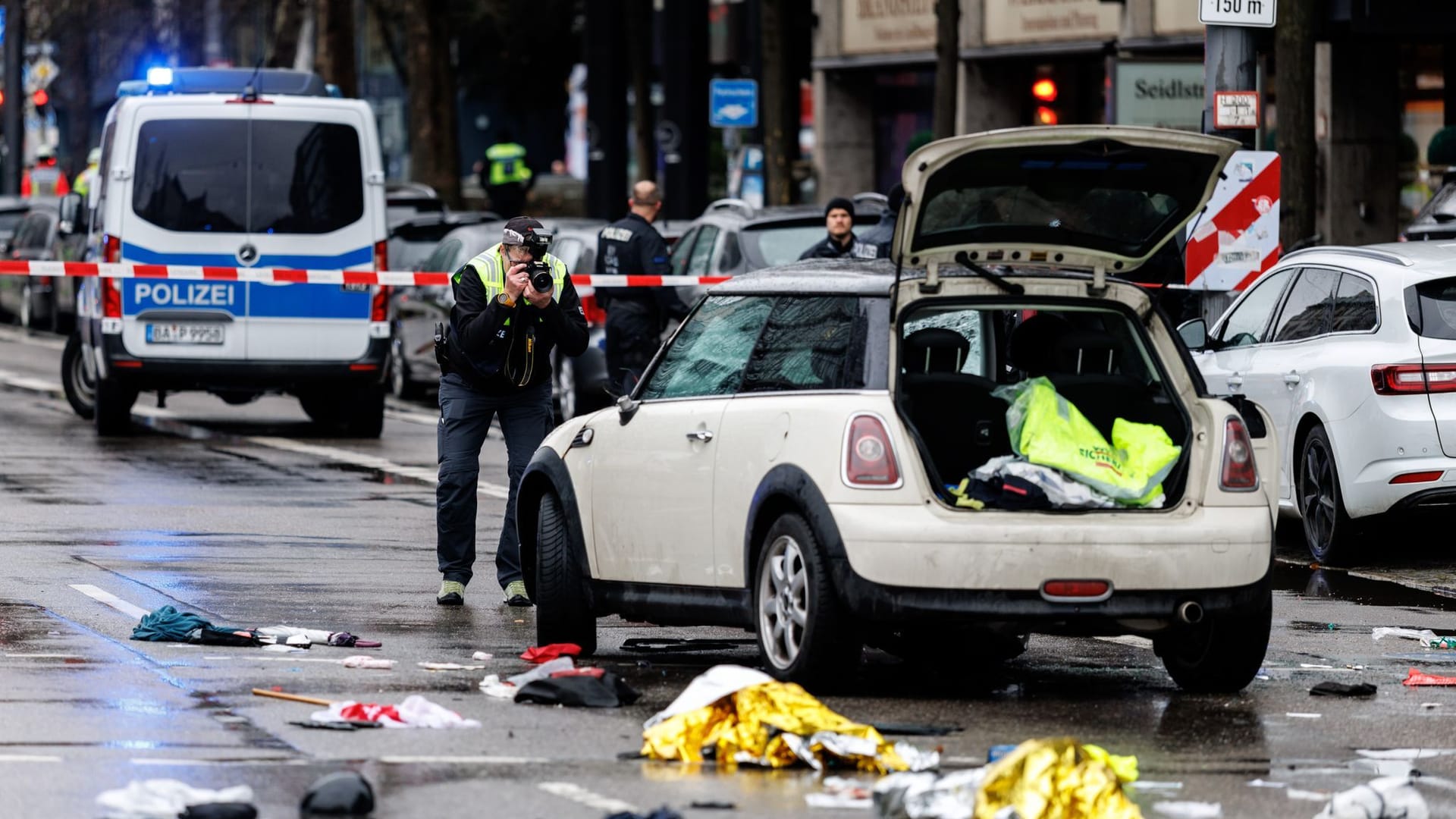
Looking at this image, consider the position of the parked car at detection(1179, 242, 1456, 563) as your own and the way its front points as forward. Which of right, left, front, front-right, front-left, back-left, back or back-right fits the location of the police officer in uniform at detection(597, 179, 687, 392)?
front

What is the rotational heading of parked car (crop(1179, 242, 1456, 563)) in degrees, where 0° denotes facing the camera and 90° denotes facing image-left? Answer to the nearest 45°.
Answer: approximately 135°

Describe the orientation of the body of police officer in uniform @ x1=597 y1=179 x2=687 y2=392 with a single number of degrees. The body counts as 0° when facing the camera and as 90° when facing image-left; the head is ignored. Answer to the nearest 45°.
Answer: approximately 225°

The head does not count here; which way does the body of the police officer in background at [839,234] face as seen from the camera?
toward the camera

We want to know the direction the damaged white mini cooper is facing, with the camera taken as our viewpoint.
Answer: facing away from the viewer and to the left of the viewer

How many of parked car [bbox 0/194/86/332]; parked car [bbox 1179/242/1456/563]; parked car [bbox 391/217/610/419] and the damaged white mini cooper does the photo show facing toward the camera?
0

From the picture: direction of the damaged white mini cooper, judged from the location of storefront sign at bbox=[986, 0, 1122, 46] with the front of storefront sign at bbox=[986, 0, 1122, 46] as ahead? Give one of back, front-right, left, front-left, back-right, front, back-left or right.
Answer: front

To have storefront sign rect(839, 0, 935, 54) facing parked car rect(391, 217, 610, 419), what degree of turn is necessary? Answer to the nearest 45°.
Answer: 0° — it already faces it

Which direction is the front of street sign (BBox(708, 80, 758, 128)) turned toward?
toward the camera

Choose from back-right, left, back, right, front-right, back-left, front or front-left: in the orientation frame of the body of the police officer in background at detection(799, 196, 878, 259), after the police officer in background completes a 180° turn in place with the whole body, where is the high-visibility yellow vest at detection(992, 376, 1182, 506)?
back

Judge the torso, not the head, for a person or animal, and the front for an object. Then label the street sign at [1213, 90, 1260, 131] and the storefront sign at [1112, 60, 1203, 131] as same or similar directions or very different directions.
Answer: same or similar directions

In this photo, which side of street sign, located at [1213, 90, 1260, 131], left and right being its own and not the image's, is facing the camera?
front

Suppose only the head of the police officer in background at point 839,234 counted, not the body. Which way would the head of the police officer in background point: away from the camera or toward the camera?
toward the camera

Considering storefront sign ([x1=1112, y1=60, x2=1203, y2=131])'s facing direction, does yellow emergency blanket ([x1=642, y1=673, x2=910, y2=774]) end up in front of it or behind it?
in front

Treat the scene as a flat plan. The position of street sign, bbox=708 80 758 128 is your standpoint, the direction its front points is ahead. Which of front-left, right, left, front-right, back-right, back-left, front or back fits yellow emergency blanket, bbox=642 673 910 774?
front

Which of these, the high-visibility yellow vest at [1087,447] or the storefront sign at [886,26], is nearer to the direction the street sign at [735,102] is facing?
the high-visibility yellow vest
